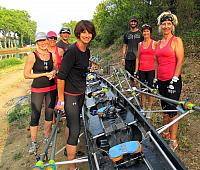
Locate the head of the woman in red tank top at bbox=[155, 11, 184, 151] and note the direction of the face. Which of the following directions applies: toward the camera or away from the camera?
toward the camera

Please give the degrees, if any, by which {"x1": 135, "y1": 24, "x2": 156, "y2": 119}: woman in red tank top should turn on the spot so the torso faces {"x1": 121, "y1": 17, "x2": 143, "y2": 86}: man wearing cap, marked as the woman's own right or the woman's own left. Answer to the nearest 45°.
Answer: approximately 135° to the woman's own right

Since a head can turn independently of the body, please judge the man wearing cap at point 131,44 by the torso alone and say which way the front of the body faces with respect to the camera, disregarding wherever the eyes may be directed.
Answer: toward the camera

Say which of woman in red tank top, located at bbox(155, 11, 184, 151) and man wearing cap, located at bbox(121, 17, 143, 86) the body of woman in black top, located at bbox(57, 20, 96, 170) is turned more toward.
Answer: the woman in red tank top

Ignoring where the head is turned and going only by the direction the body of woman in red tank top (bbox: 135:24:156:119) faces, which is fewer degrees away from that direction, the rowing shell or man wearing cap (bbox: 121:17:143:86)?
the rowing shell

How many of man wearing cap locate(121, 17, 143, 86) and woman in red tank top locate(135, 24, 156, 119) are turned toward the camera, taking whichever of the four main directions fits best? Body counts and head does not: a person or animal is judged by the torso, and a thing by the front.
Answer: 2

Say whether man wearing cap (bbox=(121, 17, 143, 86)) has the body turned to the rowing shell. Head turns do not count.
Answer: yes

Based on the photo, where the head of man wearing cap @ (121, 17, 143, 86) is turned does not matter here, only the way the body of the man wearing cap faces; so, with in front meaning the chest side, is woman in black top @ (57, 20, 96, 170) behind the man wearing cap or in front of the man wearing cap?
in front

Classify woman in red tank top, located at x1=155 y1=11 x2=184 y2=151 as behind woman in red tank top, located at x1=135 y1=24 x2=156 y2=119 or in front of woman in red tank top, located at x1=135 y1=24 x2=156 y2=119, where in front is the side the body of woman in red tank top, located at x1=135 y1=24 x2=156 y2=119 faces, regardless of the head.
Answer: in front

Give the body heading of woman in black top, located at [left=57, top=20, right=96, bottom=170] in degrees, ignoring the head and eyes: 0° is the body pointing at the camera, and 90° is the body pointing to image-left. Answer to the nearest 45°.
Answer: approximately 315°

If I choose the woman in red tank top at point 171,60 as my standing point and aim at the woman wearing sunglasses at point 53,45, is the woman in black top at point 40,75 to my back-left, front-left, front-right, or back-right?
front-left

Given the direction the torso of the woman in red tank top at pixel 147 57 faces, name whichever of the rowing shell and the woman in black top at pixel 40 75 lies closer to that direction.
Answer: the rowing shell
